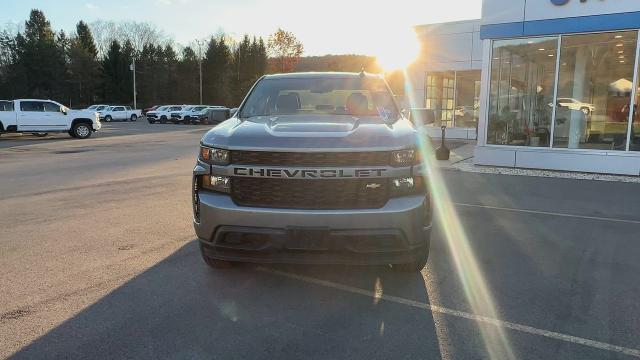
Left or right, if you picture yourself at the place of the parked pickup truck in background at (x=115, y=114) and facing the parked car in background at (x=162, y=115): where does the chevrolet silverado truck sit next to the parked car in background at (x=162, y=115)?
right

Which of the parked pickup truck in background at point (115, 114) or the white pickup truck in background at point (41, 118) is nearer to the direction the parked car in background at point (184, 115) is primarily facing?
the white pickup truck in background

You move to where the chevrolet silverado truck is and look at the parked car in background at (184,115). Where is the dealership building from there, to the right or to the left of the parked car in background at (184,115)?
right

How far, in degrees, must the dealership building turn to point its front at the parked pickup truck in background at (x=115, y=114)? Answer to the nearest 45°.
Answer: approximately 90° to its right

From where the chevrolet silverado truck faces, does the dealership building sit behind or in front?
behind

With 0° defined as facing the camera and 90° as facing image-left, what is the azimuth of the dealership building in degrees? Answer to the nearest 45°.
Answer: approximately 45°

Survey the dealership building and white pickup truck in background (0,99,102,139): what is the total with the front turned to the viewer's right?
1

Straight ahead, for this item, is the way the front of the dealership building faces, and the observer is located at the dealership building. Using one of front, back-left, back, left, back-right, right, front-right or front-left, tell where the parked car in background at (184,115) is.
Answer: right

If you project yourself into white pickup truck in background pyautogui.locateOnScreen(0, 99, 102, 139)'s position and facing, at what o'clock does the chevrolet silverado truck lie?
The chevrolet silverado truck is roughly at 3 o'clock from the white pickup truck in background.

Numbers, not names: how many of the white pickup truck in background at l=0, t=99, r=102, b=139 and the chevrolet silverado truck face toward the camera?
1

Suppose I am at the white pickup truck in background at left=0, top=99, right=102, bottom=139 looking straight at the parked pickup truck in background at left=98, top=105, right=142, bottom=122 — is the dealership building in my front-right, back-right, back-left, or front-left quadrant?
back-right

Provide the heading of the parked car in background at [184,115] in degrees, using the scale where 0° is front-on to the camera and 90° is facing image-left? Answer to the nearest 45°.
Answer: approximately 45°

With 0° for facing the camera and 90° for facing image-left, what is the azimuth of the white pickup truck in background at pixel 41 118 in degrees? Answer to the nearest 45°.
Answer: approximately 270°
